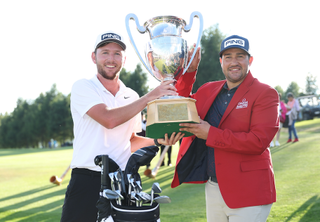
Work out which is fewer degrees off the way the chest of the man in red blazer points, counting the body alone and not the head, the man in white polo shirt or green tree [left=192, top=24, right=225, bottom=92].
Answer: the man in white polo shirt

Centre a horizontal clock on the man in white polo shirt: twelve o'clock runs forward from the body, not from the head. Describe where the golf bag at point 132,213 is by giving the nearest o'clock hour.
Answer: The golf bag is roughly at 1 o'clock from the man in white polo shirt.

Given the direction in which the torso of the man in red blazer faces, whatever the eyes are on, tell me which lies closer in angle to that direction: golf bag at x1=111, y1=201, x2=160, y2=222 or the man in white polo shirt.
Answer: the golf bag

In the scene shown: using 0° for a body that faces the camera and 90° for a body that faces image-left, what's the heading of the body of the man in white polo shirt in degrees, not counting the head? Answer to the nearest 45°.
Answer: approximately 315°

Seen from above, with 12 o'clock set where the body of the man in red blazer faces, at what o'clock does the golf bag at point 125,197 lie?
The golf bag is roughly at 12 o'clock from the man in red blazer.

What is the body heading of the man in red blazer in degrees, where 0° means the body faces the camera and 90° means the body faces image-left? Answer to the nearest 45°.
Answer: approximately 45°

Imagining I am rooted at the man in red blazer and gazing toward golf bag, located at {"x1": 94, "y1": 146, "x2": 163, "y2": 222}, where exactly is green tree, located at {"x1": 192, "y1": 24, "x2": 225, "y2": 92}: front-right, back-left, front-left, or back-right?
back-right

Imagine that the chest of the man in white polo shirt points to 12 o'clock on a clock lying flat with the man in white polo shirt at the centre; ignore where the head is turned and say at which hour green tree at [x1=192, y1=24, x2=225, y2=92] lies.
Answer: The green tree is roughly at 8 o'clock from the man in white polo shirt.

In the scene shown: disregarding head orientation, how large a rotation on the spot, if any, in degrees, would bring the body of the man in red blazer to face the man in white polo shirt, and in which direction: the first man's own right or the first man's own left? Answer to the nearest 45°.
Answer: approximately 45° to the first man's own right

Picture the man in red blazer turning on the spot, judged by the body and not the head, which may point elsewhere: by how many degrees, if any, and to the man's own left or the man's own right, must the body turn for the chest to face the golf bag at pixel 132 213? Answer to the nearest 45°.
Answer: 0° — they already face it

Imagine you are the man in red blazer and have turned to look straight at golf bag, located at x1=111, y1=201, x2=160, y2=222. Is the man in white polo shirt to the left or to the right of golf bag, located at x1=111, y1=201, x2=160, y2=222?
right
